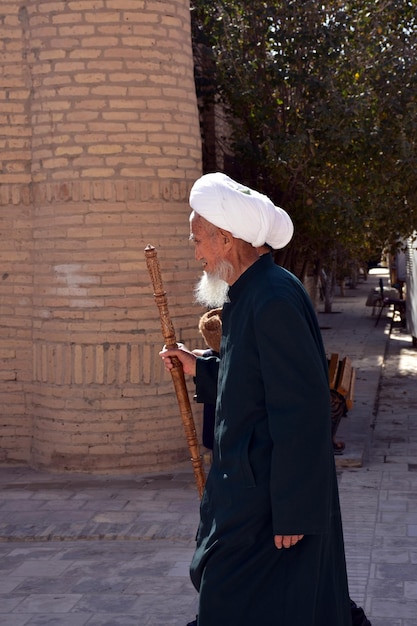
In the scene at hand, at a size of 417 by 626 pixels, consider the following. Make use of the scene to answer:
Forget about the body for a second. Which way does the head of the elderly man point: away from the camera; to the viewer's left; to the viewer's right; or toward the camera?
to the viewer's left

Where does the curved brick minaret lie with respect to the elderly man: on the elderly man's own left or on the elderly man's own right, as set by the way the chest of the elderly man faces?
on the elderly man's own right

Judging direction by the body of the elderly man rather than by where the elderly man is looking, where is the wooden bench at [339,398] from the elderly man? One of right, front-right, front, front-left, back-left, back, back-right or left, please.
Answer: right

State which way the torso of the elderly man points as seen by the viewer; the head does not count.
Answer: to the viewer's left
